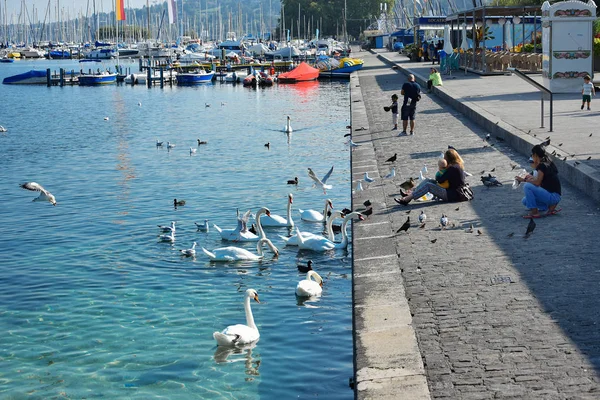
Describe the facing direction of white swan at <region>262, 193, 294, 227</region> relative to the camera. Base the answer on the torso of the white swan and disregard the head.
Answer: to the viewer's right

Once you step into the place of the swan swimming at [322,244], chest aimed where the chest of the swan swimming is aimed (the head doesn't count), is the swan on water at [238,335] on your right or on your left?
on your right

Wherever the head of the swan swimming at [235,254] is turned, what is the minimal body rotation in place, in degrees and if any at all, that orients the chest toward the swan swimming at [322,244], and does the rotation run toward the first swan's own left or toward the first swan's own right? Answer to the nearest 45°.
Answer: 0° — it already faces it

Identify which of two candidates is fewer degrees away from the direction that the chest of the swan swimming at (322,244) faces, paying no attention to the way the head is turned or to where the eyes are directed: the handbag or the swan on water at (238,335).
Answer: the handbag

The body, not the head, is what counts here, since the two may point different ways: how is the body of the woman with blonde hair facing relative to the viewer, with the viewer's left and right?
facing to the left of the viewer

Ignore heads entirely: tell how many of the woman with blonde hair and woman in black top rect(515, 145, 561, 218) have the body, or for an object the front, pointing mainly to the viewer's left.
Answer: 2

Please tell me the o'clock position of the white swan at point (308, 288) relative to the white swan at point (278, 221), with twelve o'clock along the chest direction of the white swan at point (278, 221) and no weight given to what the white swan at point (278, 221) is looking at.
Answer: the white swan at point (308, 288) is roughly at 3 o'clock from the white swan at point (278, 221).

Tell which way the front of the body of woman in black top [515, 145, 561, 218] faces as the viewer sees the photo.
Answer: to the viewer's left

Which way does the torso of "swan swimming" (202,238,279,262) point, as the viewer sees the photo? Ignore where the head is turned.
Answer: to the viewer's right

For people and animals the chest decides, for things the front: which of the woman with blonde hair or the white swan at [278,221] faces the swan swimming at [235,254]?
the woman with blonde hair

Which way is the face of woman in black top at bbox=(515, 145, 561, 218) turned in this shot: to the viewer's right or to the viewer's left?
to the viewer's left

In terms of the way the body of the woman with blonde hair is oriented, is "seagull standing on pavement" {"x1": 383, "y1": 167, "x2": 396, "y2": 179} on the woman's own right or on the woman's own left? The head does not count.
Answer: on the woman's own right

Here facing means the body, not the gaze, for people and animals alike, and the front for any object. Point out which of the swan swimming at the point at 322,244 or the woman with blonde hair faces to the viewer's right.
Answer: the swan swimming

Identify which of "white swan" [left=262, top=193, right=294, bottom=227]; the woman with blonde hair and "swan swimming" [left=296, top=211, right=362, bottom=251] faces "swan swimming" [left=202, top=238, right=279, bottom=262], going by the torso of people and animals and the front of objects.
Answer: the woman with blonde hair

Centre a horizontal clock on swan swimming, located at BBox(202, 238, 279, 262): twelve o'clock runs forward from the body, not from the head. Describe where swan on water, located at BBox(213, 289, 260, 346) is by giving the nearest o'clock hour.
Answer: The swan on water is roughly at 3 o'clock from the swan swimming.
